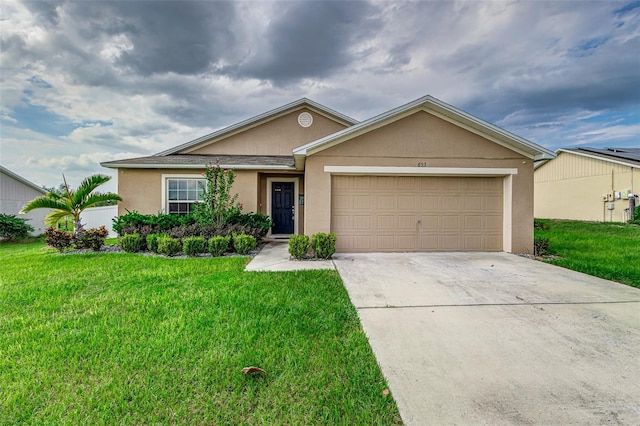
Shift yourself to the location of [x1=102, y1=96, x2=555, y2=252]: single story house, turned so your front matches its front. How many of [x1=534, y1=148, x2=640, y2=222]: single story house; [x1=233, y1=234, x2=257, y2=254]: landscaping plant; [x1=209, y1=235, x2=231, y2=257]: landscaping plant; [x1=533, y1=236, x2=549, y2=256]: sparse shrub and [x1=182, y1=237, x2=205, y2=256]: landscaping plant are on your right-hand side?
3

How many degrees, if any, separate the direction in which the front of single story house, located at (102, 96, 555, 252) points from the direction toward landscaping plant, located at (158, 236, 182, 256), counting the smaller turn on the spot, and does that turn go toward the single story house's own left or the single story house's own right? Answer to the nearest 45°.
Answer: approximately 90° to the single story house's own right

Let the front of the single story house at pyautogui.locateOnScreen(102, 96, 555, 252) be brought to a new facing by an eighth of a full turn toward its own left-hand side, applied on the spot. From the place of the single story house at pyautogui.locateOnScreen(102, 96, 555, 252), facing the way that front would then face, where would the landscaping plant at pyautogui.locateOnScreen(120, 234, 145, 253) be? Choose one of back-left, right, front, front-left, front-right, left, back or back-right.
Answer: back-right

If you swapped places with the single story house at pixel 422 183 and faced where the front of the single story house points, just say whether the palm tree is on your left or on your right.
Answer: on your right

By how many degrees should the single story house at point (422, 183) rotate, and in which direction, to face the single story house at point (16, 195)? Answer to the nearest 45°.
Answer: approximately 90° to its right

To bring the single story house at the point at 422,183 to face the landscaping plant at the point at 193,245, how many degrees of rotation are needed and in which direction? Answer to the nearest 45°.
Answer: approximately 90° to its right

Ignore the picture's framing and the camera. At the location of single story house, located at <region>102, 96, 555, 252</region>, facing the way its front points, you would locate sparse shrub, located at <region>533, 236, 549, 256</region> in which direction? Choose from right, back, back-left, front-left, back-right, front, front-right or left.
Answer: left

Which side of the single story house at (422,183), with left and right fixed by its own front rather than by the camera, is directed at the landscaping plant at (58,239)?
right

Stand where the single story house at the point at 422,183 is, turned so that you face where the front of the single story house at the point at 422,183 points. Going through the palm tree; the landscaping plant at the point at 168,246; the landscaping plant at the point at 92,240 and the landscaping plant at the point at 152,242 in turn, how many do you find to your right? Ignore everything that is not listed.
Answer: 4

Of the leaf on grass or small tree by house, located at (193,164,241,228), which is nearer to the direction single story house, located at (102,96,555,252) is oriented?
the leaf on grass

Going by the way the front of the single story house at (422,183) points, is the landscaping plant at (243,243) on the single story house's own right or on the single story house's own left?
on the single story house's own right

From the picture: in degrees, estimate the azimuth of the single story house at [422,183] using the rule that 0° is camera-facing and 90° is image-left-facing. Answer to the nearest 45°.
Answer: approximately 0°

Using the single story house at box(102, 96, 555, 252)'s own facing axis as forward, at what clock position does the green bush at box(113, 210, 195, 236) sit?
The green bush is roughly at 3 o'clock from the single story house.
